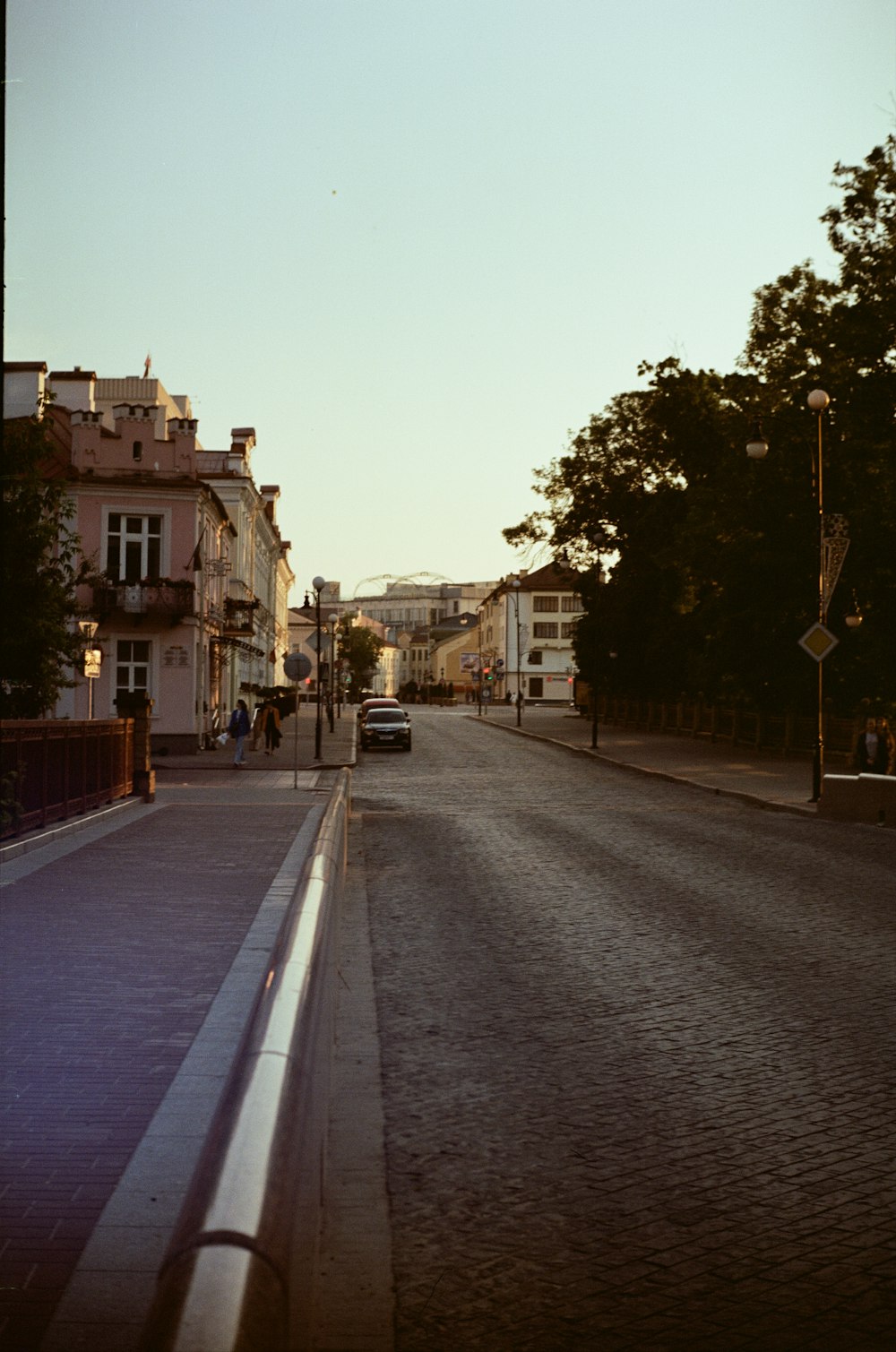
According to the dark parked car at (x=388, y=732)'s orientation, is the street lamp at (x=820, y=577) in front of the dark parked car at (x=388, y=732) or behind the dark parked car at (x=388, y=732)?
in front

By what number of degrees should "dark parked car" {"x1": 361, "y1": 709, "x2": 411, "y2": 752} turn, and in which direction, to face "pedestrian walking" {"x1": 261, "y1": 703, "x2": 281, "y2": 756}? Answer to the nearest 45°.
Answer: approximately 45° to its right

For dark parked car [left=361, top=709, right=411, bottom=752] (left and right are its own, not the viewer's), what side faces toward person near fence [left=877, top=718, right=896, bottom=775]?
front

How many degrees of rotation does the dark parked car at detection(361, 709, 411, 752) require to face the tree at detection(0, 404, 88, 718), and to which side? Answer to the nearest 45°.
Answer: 0° — it already faces it

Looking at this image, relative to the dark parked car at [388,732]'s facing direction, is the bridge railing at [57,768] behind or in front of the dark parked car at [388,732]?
in front

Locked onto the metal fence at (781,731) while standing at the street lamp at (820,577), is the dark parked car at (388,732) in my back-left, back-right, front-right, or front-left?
front-left

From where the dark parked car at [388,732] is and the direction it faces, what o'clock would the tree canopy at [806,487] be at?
The tree canopy is roughly at 10 o'clock from the dark parked car.

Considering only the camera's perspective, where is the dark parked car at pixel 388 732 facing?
facing the viewer

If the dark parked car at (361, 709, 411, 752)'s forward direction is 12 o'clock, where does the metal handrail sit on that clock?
The metal handrail is roughly at 12 o'clock from the dark parked car.

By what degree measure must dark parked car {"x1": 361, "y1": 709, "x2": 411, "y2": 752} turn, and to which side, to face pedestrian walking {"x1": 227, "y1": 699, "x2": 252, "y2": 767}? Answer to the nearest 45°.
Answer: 0° — it already faces them

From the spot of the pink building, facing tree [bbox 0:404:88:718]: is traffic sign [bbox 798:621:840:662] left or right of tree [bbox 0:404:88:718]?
left

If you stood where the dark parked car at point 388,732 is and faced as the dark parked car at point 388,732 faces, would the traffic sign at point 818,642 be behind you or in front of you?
in front

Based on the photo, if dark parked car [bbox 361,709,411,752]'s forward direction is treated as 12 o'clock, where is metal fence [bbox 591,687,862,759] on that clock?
The metal fence is roughly at 10 o'clock from the dark parked car.

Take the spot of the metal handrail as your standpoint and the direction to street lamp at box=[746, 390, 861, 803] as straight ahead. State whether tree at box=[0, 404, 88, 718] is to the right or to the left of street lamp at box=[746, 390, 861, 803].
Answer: left
